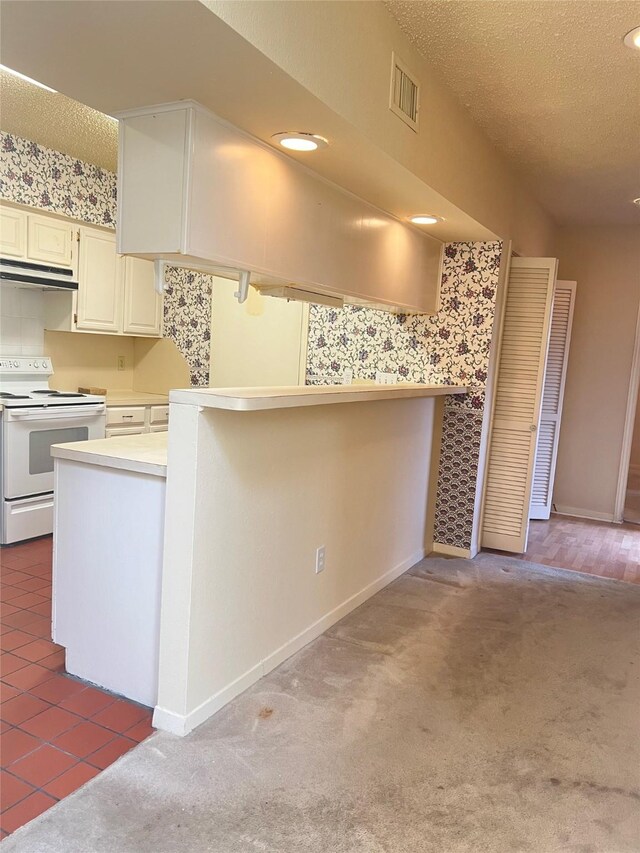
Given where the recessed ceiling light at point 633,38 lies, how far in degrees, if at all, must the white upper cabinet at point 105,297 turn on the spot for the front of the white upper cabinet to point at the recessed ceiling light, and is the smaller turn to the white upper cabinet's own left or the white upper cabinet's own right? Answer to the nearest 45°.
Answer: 0° — it already faces it

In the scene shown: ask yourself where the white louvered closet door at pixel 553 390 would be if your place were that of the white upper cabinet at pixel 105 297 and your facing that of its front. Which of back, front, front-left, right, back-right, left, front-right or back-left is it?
front-left

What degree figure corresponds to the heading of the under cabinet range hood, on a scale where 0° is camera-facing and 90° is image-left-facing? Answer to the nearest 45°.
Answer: approximately 315°
